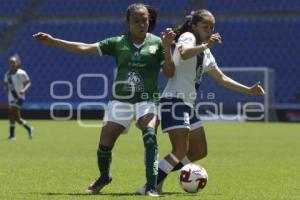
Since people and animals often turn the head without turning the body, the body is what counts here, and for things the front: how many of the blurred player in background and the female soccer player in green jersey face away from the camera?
0

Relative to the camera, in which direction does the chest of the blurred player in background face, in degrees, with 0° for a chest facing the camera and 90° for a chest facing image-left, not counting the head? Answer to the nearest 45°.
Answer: approximately 45°

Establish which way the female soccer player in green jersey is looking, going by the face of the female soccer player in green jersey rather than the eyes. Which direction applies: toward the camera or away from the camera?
toward the camera

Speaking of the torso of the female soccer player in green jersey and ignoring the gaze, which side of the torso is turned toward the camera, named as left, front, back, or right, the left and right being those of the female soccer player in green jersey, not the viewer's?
front

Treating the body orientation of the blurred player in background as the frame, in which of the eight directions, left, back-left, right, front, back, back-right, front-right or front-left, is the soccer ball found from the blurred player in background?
front-left

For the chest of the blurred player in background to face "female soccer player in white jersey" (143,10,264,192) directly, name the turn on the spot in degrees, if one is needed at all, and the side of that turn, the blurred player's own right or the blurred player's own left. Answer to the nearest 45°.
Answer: approximately 45° to the blurred player's own left

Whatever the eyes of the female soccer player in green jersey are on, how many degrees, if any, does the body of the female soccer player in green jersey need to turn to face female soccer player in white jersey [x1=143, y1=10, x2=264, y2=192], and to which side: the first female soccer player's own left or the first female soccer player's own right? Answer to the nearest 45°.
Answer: approximately 90° to the first female soccer player's own left
